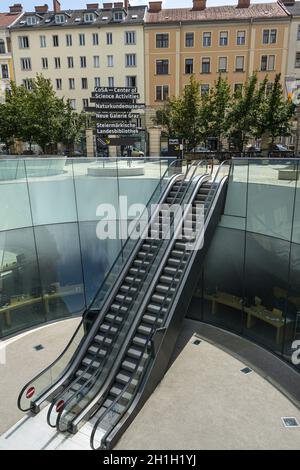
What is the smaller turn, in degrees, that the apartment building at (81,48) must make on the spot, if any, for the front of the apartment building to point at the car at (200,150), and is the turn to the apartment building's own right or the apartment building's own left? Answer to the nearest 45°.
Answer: approximately 45° to the apartment building's own left

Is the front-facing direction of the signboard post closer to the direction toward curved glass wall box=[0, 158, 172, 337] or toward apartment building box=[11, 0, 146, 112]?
the curved glass wall

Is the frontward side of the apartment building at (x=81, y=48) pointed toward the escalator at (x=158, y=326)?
yes

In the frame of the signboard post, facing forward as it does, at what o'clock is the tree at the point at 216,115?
The tree is roughly at 8 o'clock from the signboard post.

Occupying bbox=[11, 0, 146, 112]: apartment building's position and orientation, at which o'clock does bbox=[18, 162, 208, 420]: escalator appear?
The escalator is roughly at 12 o'clock from the apartment building.

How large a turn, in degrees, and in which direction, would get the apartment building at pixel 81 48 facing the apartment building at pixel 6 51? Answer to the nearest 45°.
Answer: approximately 90° to its right

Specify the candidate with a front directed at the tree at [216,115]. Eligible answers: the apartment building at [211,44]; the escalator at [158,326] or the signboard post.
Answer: the apartment building
